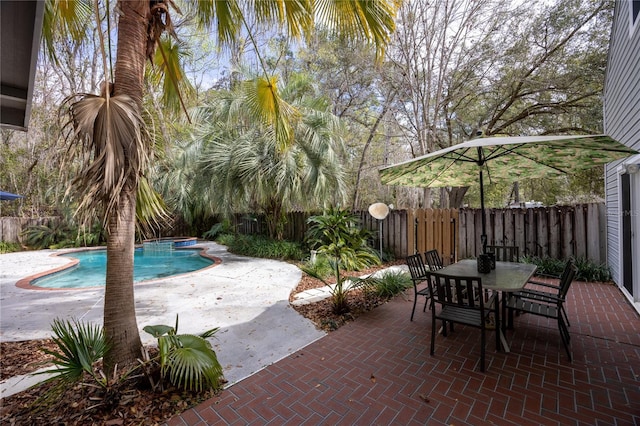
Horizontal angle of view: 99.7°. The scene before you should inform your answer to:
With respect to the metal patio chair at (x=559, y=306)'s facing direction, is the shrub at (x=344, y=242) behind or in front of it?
in front

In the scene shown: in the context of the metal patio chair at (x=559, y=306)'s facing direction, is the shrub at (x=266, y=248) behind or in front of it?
in front

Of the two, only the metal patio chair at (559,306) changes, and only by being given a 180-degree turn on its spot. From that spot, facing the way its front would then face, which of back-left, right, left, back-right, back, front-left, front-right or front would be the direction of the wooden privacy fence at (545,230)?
left

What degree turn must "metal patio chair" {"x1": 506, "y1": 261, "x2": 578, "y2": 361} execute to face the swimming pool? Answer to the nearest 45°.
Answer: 0° — it already faces it

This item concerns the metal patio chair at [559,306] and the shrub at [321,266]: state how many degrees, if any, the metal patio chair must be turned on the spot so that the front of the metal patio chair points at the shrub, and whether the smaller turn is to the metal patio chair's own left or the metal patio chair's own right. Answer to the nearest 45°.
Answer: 0° — it already faces it

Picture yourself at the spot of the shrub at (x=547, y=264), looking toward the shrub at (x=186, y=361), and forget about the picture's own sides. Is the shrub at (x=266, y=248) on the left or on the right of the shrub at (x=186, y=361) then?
right

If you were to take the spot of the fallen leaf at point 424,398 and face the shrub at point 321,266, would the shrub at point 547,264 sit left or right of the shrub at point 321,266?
right

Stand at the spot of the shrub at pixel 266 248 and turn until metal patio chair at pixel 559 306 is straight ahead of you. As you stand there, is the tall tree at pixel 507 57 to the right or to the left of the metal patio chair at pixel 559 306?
left

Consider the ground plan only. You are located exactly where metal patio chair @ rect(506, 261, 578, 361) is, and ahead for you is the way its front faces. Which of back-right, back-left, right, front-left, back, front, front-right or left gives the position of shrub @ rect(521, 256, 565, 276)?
right

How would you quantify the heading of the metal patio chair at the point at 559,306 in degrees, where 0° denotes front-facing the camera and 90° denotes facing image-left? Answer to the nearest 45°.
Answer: approximately 90°

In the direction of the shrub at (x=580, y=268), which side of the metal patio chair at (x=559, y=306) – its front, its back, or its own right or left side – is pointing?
right

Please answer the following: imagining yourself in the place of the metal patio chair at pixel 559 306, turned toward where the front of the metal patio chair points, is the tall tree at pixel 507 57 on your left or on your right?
on your right

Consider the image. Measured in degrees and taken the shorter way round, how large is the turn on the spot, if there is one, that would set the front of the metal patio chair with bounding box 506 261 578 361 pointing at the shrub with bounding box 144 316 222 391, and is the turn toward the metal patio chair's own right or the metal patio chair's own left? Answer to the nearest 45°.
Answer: approximately 45° to the metal patio chair's own left
